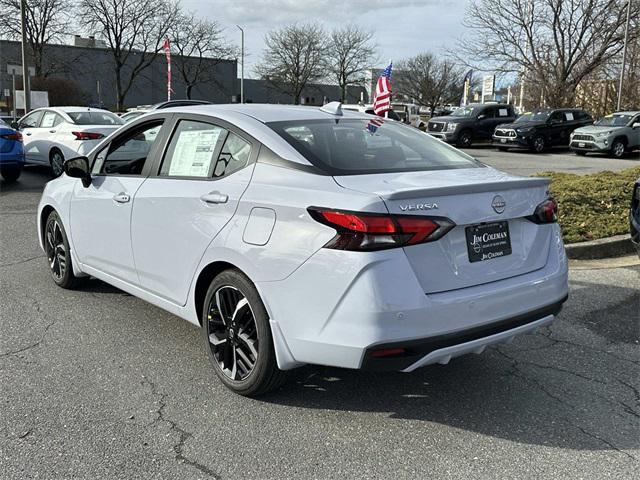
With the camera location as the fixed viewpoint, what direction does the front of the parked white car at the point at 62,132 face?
facing away from the viewer and to the left of the viewer

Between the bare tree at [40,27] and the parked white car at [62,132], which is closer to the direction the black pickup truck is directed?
the parked white car

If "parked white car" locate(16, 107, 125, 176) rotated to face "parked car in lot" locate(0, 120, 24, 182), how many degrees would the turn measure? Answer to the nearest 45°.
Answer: approximately 90° to its left

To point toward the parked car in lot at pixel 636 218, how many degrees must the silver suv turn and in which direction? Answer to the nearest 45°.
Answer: approximately 45° to its left

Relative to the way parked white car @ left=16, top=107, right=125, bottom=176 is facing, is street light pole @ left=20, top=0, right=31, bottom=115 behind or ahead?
ahead

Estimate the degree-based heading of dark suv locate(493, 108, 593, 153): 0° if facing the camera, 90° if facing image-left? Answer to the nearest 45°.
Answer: approximately 45°

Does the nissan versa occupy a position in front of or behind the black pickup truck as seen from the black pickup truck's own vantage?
in front

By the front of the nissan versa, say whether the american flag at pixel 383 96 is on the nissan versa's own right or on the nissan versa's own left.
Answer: on the nissan versa's own right

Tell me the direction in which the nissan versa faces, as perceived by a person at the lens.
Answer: facing away from the viewer and to the left of the viewer
